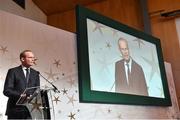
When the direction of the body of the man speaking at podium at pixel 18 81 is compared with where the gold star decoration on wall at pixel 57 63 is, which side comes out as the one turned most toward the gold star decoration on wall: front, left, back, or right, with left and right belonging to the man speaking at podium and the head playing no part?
left

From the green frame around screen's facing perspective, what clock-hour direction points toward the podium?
The podium is roughly at 2 o'clock from the green frame around screen.

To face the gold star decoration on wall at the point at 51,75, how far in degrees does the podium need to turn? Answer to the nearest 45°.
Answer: approximately 135° to its left

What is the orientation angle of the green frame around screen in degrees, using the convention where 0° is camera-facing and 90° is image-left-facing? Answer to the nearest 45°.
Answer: approximately 315°

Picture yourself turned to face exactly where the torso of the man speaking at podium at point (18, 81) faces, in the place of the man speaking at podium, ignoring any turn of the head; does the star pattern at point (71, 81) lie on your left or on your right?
on your left

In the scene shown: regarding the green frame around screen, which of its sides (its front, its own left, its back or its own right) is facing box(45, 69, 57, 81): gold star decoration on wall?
right
